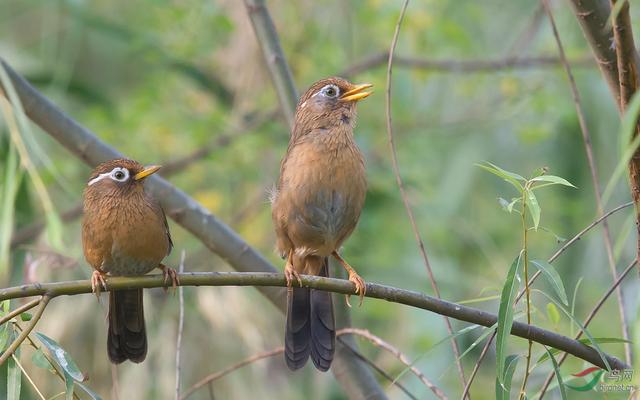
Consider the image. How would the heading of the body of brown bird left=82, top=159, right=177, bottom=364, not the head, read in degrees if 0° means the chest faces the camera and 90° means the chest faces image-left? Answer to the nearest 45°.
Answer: approximately 0°

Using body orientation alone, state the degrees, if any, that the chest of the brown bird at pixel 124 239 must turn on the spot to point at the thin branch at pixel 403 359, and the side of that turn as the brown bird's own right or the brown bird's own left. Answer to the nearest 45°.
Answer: approximately 45° to the brown bird's own left

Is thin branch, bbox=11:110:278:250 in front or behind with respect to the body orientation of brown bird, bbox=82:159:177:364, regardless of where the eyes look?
behind

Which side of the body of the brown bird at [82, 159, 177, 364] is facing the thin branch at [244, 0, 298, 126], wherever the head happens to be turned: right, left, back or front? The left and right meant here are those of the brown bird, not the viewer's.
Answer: left

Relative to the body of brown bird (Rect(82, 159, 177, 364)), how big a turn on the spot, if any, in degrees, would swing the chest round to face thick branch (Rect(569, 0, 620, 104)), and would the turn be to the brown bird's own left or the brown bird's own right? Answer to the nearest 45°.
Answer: approximately 45° to the brown bird's own left

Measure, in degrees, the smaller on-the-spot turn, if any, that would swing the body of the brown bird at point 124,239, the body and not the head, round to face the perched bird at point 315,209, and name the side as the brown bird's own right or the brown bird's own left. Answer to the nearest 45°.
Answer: approximately 90° to the brown bird's own left

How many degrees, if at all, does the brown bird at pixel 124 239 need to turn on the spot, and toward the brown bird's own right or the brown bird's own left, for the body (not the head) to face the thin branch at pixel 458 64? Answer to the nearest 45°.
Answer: approximately 135° to the brown bird's own left
